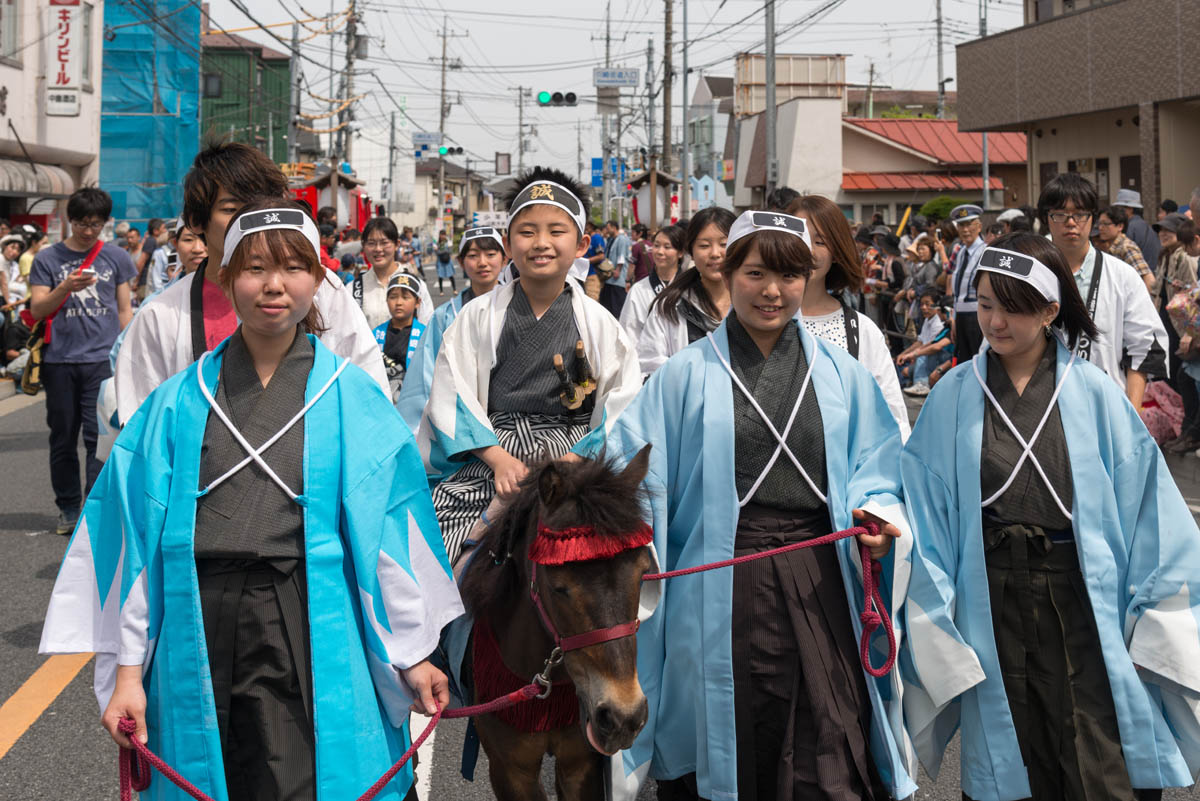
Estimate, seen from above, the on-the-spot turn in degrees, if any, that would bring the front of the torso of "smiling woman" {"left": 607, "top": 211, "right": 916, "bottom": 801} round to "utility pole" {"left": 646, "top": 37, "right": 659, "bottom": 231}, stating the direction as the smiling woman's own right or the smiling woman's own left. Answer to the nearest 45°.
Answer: approximately 180°

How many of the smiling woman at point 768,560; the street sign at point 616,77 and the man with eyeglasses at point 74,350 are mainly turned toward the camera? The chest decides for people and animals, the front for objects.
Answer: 3

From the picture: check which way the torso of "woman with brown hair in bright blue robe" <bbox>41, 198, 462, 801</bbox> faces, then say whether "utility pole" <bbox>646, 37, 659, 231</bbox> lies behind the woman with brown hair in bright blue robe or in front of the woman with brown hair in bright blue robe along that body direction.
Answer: behind

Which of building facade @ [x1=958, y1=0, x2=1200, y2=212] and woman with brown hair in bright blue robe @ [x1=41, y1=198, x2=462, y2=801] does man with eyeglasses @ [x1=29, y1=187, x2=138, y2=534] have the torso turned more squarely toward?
the woman with brown hair in bright blue robe

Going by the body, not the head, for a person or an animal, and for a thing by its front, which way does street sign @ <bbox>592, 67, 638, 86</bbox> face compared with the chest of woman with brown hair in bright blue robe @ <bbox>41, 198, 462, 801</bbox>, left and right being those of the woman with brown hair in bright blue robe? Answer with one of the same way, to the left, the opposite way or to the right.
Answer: the same way

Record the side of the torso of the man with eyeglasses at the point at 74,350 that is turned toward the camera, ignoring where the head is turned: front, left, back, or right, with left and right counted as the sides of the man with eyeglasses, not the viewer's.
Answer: front

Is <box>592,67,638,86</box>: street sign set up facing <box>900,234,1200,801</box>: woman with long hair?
yes

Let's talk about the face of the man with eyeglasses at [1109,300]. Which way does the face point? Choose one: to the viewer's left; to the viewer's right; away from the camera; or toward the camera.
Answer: toward the camera

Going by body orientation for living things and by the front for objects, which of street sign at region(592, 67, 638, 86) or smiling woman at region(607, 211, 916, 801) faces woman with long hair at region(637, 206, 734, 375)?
the street sign

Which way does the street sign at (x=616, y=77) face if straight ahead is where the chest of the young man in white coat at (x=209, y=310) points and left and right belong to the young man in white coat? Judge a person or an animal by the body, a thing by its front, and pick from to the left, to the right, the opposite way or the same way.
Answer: the same way

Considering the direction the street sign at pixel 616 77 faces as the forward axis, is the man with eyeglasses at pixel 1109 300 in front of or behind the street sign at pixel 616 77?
in front

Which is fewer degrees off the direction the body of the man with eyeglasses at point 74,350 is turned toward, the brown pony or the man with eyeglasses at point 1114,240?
the brown pony

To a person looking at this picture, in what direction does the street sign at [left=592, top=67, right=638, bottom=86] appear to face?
facing the viewer

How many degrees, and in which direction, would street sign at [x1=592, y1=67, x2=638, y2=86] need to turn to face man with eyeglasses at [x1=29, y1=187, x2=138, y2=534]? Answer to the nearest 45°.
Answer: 0° — it already faces them

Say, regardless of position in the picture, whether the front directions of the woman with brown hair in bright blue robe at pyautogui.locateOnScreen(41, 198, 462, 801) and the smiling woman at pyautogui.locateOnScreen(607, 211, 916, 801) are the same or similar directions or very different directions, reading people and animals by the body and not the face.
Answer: same or similar directions

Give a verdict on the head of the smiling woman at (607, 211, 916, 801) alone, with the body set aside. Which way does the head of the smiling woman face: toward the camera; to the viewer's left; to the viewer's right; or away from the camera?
toward the camera

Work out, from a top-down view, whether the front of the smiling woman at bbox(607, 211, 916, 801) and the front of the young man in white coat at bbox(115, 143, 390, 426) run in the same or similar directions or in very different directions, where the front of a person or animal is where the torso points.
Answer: same or similar directions

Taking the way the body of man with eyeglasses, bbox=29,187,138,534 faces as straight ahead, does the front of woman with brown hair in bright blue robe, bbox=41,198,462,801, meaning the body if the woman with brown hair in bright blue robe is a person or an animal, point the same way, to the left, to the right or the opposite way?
the same way
